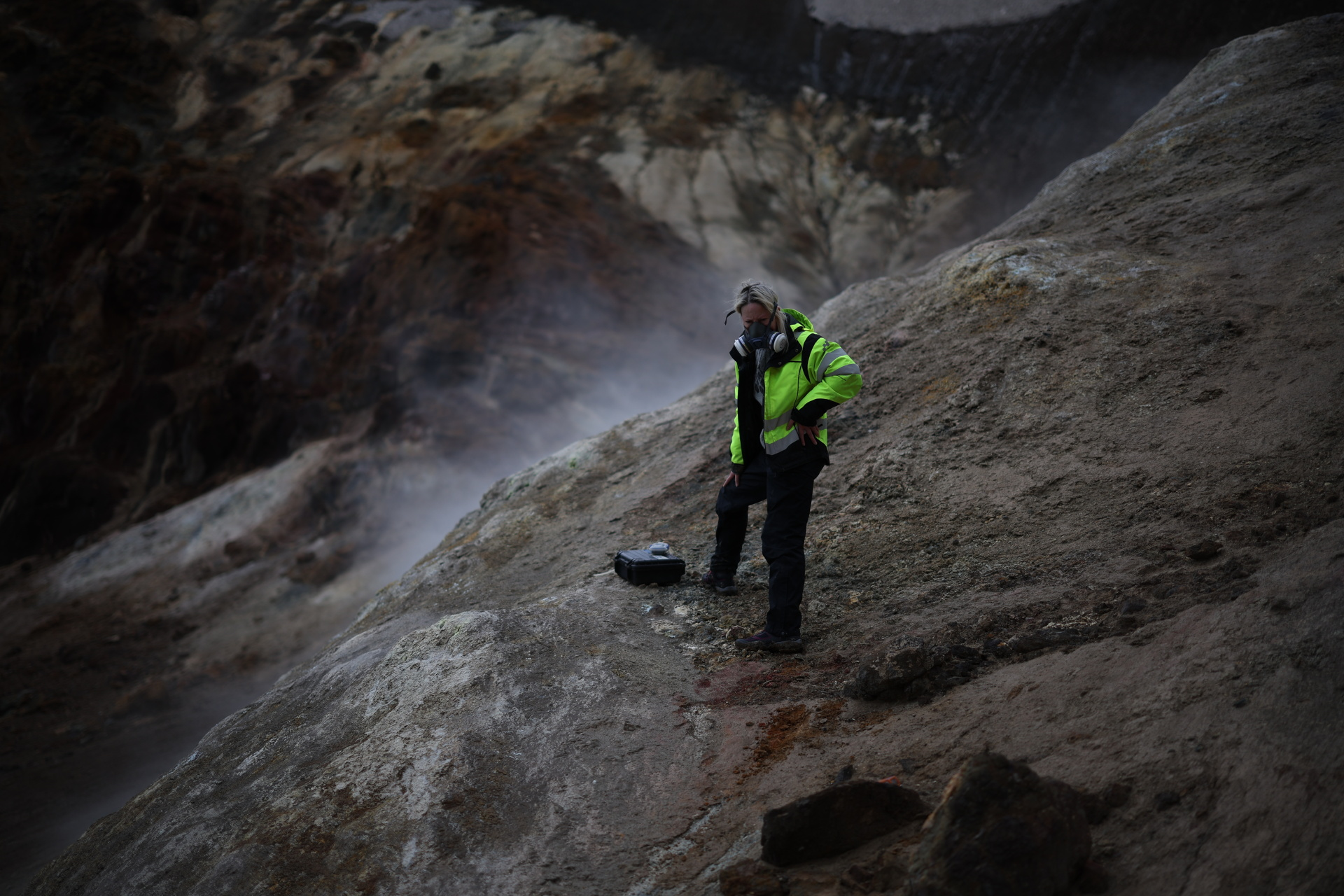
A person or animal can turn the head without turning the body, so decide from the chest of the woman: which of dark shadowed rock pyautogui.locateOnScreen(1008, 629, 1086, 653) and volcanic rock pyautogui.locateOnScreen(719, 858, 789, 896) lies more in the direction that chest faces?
the volcanic rock

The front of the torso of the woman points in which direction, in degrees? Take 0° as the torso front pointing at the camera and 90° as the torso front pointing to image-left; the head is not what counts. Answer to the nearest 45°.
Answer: approximately 45°

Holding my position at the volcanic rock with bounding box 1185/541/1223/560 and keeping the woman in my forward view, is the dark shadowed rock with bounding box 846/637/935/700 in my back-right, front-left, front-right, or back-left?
front-left

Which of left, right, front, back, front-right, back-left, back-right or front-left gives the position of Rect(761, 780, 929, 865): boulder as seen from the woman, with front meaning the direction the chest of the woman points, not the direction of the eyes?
front-left

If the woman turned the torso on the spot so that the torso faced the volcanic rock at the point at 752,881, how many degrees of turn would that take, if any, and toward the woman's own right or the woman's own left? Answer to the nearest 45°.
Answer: approximately 45° to the woman's own left

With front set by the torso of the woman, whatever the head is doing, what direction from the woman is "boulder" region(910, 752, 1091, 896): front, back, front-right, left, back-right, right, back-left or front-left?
front-left

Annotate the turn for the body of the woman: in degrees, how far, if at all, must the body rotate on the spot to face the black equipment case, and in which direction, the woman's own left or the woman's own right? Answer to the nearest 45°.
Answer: approximately 90° to the woman's own right

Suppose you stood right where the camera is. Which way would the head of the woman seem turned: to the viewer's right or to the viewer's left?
to the viewer's left

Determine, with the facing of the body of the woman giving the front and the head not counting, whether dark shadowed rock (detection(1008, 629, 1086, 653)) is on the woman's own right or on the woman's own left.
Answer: on the woman's own left
